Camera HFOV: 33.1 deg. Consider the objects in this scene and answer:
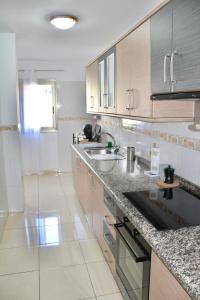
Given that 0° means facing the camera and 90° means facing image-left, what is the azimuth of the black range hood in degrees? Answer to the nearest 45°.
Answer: approximately 45°

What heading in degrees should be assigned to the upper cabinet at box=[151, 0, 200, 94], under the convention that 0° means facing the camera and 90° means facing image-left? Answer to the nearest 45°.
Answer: approximately 45°

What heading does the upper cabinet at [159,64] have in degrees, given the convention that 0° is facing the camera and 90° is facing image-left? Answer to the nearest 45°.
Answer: approximately 45°

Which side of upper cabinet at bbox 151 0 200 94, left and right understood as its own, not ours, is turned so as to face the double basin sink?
right

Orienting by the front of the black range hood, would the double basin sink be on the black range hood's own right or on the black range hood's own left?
on the black range hood's own right

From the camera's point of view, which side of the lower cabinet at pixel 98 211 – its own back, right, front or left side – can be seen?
left
